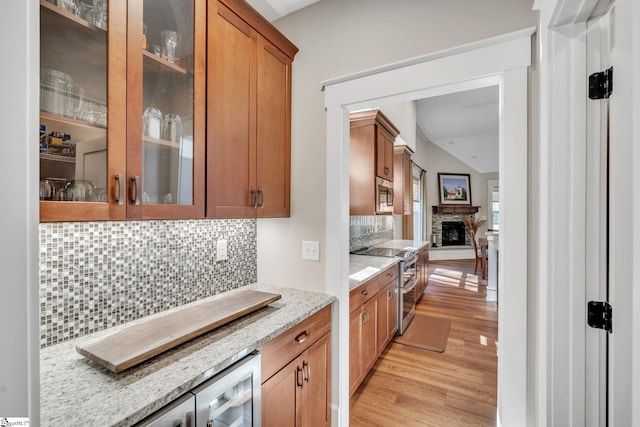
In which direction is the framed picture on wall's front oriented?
toward the camera

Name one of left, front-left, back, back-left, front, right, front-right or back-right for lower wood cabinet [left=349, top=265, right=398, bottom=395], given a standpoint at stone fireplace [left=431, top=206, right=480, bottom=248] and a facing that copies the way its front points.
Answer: front

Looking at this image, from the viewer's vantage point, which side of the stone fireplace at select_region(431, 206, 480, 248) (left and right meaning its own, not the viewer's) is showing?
front

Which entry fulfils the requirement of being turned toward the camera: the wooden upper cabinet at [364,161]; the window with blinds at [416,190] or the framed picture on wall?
the framed picture on wall

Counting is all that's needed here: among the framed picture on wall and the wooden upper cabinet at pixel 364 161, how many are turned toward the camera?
1

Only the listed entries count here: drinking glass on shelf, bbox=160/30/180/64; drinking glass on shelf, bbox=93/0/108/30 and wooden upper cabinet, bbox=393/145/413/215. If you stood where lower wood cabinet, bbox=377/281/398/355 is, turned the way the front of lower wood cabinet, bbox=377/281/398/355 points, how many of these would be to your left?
1

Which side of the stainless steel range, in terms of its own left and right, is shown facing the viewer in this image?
right

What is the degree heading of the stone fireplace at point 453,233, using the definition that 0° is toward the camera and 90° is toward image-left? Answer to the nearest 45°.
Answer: approximately 0°

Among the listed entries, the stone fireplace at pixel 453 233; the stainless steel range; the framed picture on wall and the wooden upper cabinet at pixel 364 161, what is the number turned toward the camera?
2

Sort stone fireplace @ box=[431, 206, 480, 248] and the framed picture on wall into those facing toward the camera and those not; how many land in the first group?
2

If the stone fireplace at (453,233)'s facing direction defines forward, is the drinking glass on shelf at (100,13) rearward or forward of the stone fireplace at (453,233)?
forward

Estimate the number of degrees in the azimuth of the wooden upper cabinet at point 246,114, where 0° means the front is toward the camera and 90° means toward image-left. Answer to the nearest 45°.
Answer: approximately 315°

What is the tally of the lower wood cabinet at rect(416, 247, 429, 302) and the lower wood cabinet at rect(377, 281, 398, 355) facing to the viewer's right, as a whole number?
2

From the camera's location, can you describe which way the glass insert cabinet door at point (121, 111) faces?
facing the viewer and to the right of the viewer

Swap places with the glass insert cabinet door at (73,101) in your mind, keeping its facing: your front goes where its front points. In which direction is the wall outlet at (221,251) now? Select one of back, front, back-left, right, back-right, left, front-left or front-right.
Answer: left

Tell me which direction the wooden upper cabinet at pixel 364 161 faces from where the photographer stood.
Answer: facing to the right of the viewer

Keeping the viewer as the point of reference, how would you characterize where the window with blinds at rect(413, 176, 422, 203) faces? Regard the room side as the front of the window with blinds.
facing to the right of the viewer

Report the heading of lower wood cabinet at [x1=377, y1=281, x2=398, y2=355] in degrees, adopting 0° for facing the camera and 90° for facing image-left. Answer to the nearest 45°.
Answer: approximately 270°

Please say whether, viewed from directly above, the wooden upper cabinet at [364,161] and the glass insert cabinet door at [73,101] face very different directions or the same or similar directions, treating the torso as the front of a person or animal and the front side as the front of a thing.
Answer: same or similar directions

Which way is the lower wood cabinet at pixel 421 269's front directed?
to the viewer's right

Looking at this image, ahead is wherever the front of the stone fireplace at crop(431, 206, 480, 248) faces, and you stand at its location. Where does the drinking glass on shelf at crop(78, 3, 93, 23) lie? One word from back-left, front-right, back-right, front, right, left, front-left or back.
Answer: front
